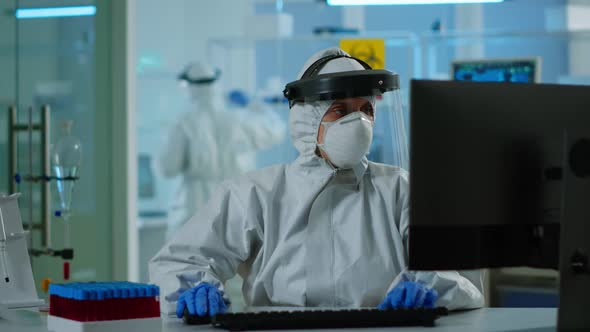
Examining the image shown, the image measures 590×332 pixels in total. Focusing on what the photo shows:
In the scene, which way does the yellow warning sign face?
toward the camera

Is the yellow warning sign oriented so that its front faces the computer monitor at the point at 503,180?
yes

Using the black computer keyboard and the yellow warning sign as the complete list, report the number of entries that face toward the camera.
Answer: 1

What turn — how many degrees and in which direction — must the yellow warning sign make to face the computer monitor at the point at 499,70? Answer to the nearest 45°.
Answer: approximately 90° to its left

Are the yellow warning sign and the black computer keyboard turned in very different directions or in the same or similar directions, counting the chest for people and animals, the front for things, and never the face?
very different directions

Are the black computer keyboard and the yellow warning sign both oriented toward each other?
yes

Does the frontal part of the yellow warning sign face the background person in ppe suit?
no

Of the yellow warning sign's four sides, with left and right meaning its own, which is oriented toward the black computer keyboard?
front

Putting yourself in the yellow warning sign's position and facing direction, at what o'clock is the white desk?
The white desk is roughly at 12 o'clock from the yellow warning sign.

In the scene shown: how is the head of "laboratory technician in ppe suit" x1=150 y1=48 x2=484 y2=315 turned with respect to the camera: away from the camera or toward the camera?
toward the camera
